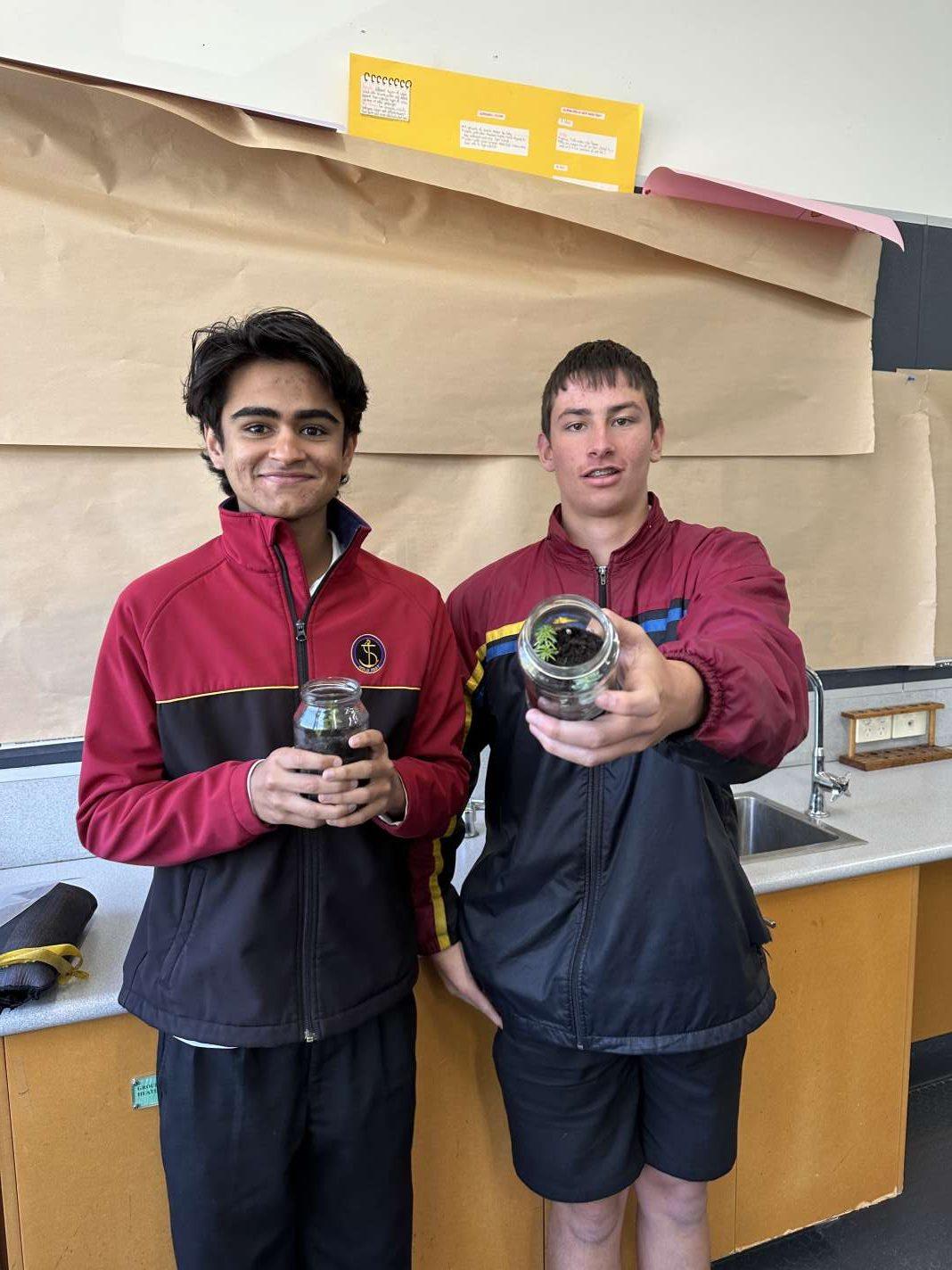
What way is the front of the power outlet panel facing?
toward the camera

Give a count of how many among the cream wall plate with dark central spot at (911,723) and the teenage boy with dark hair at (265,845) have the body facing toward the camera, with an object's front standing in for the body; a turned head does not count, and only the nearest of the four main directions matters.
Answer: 2

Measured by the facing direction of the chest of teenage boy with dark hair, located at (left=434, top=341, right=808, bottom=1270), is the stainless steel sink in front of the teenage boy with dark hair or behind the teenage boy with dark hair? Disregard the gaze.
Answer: behind

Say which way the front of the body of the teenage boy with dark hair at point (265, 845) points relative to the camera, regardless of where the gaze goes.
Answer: toward the camera

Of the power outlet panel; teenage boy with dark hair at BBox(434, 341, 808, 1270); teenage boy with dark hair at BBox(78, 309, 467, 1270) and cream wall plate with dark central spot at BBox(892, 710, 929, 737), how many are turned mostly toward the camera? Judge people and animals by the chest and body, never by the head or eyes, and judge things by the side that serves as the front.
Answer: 4

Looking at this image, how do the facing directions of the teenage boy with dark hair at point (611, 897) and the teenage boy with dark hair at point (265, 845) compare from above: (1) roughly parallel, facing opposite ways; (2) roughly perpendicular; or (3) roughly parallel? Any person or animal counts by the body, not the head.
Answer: roughly parallel

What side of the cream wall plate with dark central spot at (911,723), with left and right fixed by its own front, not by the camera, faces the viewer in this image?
front

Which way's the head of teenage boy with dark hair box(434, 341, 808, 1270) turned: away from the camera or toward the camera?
toward the camera

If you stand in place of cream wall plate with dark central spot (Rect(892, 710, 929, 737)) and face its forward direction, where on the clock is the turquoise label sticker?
The turquoise label sticker is roughly at 1 o'clock from the cream wall plate with dark central spot.

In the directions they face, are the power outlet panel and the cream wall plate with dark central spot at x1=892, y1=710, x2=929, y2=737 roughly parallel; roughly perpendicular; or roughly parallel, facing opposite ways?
roughly parallel

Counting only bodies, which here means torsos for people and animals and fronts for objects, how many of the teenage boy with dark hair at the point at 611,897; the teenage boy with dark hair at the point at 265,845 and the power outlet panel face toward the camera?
3
